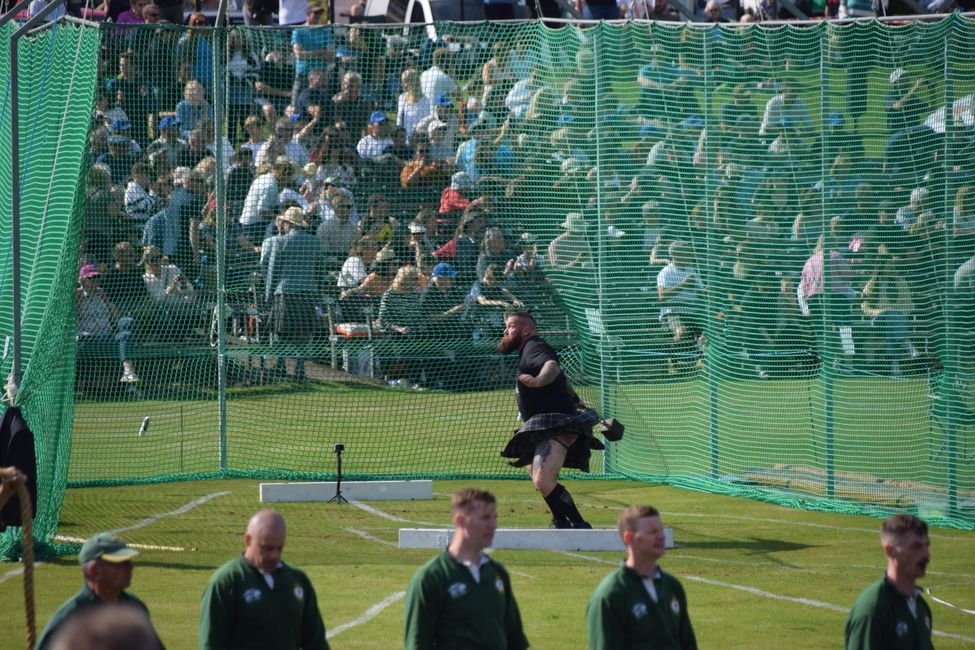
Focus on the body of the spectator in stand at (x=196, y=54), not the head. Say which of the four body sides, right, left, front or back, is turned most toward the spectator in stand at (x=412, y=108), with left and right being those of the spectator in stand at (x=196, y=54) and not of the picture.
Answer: left

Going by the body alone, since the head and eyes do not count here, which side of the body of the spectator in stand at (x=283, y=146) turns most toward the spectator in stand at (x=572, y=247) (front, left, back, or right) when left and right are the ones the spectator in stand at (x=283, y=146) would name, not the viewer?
left

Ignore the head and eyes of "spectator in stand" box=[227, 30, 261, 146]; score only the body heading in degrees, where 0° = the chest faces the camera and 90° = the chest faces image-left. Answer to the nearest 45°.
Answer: approximately 0°

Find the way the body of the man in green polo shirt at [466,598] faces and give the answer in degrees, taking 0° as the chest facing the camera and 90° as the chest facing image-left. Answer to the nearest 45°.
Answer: approximately 315°
